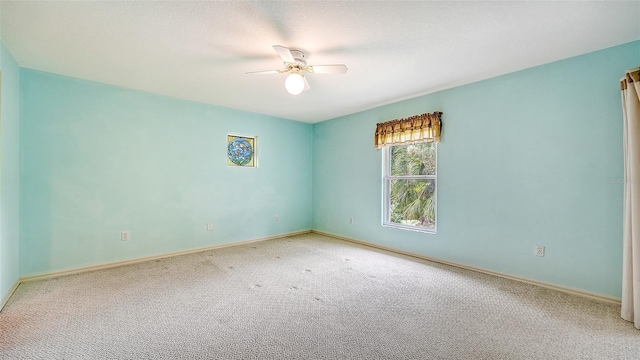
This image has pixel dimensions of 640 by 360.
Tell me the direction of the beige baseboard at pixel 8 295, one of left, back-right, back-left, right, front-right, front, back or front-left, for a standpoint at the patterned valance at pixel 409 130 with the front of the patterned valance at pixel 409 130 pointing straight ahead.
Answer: front

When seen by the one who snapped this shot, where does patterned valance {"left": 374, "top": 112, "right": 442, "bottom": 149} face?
facing the viewer and to the left of the viewer

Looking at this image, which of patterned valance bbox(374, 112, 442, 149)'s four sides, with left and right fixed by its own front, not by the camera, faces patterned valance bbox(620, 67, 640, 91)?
left

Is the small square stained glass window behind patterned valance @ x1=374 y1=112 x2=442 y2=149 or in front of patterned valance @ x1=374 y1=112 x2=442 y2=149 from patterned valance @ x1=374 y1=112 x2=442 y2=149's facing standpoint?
in front

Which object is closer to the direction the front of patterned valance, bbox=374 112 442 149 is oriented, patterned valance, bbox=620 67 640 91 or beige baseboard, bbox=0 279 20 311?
the beige baseboard

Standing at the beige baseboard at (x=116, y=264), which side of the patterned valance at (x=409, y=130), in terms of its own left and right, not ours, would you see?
front

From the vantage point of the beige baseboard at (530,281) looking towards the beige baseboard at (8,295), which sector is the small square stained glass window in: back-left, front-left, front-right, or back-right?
front-right

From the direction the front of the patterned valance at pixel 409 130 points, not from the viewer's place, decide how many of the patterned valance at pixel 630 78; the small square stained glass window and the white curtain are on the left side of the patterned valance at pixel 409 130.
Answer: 2

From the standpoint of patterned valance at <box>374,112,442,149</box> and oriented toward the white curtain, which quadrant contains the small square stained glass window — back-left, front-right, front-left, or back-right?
back-right

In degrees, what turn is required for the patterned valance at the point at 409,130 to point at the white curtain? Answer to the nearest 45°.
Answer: approximately 90° to its left
